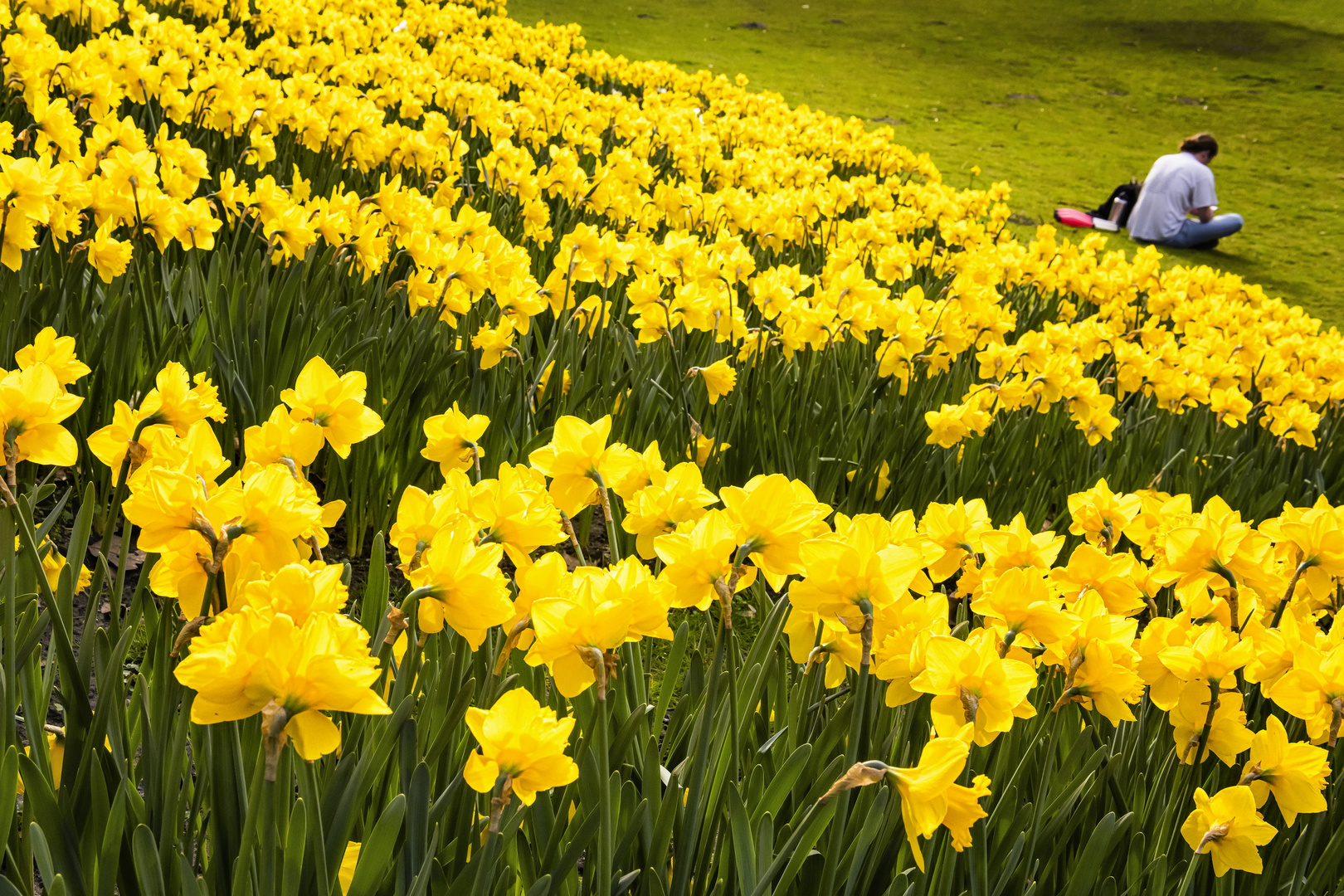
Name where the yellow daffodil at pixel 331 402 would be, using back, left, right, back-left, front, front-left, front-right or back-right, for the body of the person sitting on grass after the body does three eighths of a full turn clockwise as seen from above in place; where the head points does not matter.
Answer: front

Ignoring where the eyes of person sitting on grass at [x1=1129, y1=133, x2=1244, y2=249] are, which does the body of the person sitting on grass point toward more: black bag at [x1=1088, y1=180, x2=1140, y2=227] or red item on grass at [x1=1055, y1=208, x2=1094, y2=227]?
the black bag

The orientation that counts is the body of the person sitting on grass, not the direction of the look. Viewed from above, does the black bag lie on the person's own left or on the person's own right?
on the person's own left

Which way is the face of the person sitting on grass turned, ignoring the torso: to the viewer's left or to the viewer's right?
to the viewer's right

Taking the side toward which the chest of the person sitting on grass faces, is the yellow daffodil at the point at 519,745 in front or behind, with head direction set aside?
behind

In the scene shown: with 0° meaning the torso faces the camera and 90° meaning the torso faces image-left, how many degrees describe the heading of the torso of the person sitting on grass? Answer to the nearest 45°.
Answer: approximately 225°

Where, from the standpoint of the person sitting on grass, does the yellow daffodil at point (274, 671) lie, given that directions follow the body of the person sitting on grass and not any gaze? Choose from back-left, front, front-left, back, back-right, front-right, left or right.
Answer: back-right

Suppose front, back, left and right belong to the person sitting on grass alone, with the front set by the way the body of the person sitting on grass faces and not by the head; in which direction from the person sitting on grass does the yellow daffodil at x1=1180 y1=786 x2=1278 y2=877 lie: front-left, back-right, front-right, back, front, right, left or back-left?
back-right
